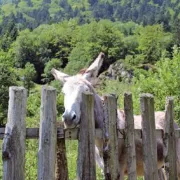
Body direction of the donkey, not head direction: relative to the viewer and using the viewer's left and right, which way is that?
facing the viewer and to the left of the viewer
